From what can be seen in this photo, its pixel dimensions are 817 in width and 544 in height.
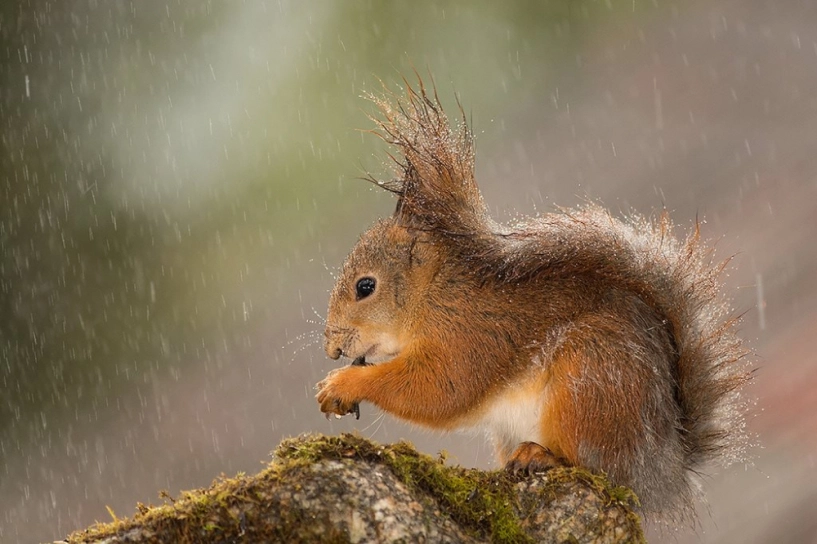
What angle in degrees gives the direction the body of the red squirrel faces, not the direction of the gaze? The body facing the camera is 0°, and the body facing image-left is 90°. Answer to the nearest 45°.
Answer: approximately 90°
